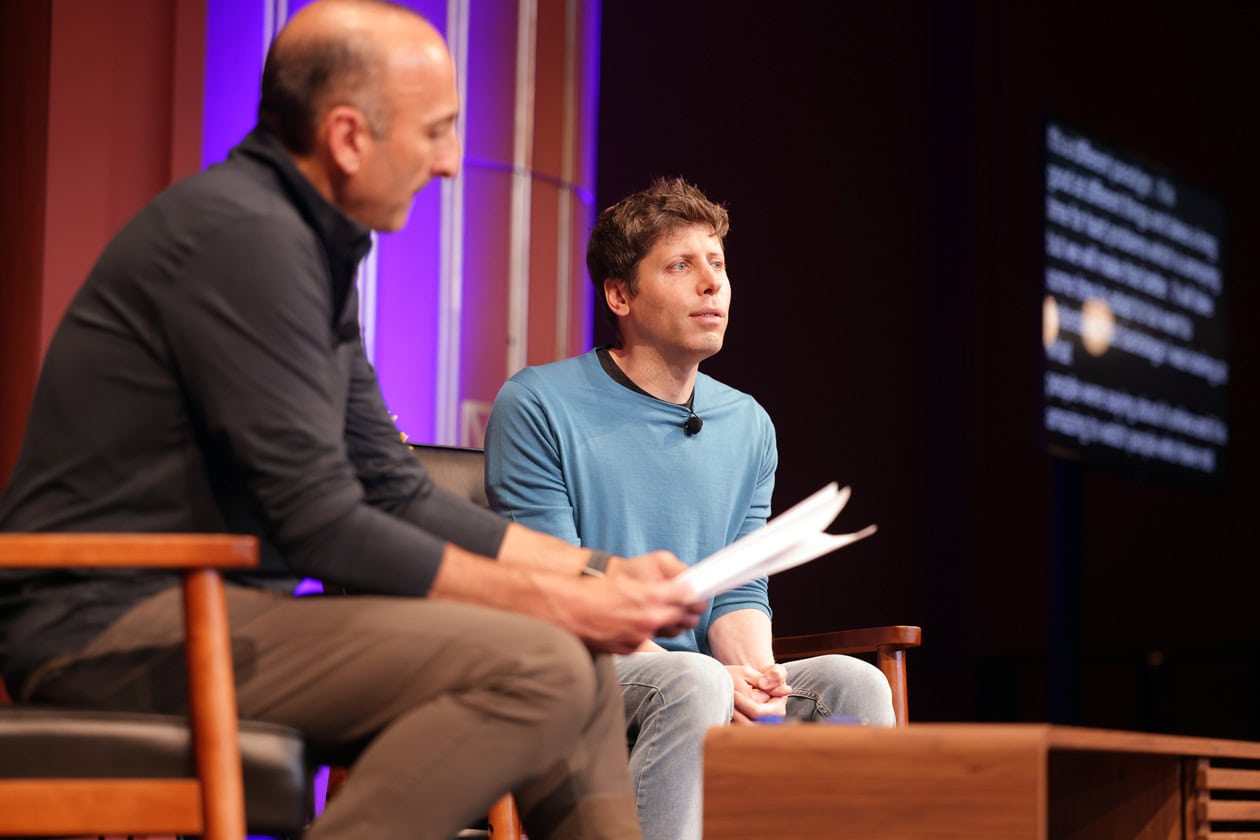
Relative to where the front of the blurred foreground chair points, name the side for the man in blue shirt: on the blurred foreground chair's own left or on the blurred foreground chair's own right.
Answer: on the blurred foreground chair's own left

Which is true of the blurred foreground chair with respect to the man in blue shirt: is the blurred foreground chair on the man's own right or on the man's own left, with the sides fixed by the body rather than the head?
on the man's own right

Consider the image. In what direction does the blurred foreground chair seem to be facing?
to the viewer's right

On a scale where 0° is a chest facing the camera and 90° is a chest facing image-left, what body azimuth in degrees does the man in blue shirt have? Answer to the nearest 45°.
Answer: approximately 315°

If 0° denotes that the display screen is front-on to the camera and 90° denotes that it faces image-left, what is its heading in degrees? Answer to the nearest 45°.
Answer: approximately 315°

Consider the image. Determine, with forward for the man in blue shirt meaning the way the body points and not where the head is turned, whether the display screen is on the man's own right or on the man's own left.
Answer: on the man's own left

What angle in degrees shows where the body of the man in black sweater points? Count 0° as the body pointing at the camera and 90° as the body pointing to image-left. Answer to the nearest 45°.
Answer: approximately 270°

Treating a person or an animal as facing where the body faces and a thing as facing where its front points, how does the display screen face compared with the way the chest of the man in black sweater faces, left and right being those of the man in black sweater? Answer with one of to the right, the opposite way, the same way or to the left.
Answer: to the right

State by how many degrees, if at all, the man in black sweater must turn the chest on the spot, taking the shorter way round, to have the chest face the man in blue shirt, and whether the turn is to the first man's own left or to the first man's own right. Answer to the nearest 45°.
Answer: approximately 45° to the first man's own left

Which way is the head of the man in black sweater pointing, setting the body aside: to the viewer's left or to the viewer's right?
to the viewer's right
